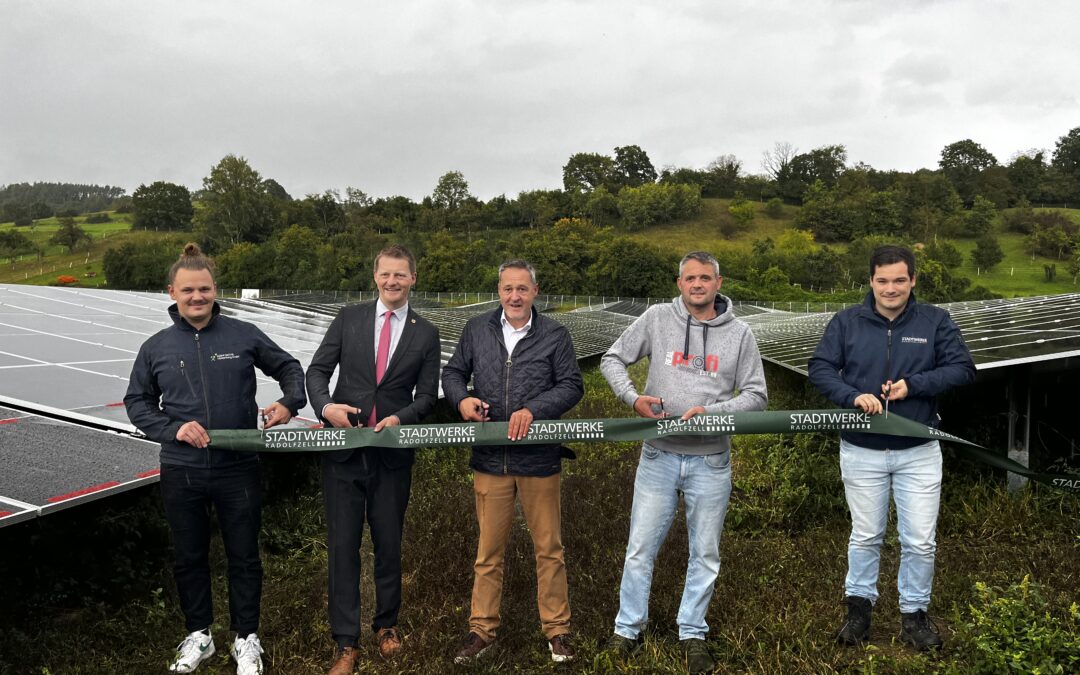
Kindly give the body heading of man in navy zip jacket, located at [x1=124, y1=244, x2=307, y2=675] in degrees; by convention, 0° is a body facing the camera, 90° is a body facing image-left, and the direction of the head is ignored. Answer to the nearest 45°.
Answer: approximately 0°

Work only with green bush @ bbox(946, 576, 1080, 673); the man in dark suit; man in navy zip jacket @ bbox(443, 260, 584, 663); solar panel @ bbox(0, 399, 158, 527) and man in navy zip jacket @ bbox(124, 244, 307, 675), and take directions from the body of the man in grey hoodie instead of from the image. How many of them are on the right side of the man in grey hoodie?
4

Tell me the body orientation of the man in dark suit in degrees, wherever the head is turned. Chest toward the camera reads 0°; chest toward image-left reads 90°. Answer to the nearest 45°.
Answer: approximately 0°

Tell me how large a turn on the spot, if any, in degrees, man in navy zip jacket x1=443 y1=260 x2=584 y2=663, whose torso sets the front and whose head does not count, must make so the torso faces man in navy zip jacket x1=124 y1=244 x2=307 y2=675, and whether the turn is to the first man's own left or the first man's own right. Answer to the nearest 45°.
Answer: approximately 90° to the first man's own right

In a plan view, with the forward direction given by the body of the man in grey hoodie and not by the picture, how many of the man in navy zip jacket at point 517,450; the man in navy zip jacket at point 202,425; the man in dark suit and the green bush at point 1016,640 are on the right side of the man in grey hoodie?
3

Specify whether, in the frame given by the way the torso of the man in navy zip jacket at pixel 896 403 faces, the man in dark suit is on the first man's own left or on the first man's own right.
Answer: on the first man's own right

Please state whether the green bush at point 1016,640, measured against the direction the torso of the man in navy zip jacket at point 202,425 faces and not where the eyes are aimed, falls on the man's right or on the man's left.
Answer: on the man's left

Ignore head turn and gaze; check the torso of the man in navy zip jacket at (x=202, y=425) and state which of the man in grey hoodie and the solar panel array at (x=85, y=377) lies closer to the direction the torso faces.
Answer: the man in grey hoodie
